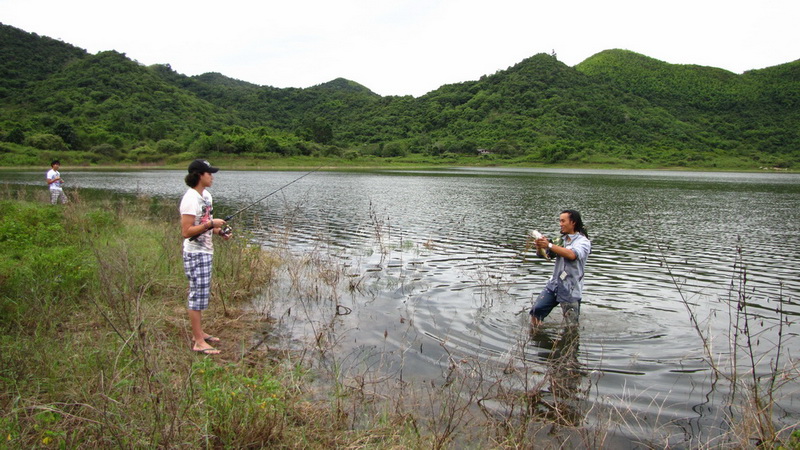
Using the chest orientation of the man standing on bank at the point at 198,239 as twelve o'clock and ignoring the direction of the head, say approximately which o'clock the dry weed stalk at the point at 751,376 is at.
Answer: The dry weed stalk is roughly at 1 o'clock from the man standing on bank.

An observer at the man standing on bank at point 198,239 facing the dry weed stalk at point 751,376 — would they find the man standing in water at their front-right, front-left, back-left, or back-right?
front-left

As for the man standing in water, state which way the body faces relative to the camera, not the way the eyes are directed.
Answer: to the viewer's left

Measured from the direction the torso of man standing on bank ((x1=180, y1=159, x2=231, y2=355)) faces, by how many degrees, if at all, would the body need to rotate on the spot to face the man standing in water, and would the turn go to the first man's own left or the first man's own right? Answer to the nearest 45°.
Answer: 0° — they already face them

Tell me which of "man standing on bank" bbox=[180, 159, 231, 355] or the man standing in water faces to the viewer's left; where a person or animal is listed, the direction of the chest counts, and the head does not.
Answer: the man standing in water

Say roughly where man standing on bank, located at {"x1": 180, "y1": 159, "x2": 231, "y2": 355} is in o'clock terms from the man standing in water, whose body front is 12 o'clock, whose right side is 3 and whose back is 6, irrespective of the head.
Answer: The man standing on bank is roughly at 11 o'clock from the man standing in water.

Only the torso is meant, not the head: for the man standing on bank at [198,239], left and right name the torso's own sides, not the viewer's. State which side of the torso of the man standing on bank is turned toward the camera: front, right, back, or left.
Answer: right

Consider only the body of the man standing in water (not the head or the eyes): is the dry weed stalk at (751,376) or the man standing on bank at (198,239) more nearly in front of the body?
the man standing on bank

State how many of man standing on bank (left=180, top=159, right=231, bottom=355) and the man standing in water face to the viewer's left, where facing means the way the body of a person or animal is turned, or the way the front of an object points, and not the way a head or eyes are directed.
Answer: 1

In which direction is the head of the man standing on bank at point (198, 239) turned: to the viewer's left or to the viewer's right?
to the viewer's right
